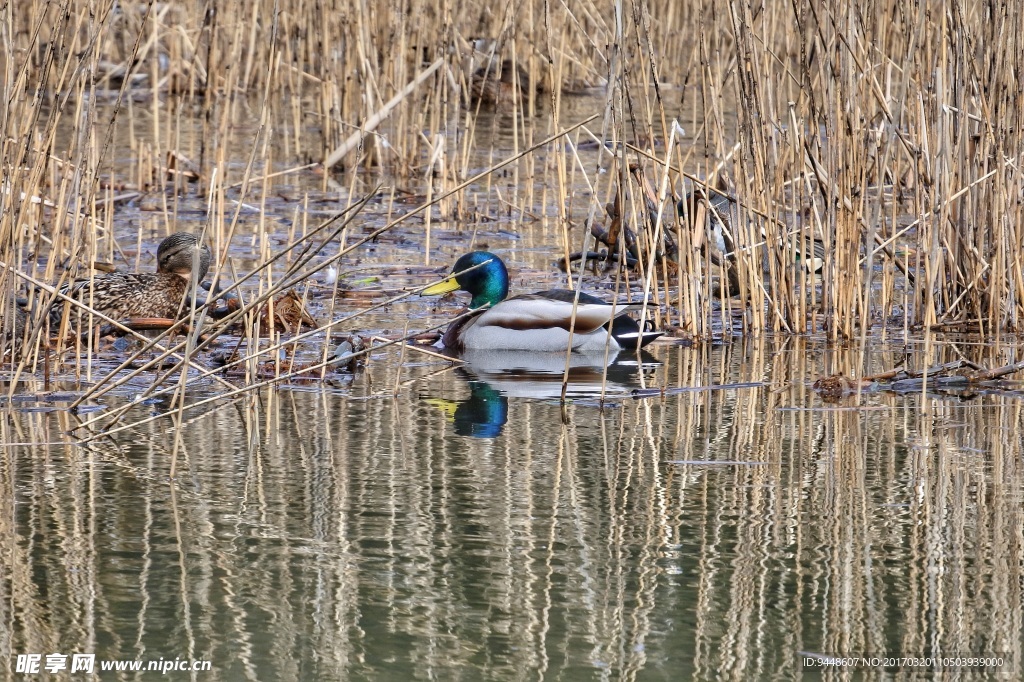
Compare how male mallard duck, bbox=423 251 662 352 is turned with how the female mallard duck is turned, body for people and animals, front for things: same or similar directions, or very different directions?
very different directions

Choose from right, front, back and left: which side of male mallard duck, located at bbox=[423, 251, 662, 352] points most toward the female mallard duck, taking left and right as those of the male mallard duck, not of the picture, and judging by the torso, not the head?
front

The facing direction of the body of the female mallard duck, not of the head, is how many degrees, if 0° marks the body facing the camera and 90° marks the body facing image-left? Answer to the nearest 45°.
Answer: approximately 270°

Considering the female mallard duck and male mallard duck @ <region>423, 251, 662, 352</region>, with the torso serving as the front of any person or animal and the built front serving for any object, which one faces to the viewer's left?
the male mallard duck

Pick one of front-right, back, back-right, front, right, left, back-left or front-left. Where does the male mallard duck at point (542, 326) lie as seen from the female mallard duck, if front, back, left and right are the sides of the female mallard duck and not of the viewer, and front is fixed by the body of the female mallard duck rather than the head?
front-right

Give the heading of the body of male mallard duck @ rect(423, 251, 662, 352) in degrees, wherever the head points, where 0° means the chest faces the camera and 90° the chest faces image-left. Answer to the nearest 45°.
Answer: approximately 90°

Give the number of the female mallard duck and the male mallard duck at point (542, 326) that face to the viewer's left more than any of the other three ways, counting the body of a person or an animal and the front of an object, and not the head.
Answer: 1
